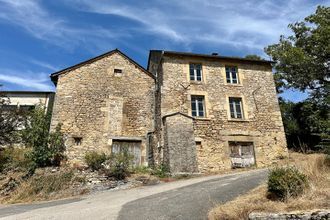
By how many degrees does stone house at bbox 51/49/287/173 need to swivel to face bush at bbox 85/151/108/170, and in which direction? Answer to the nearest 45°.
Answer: approximately 45° to its right

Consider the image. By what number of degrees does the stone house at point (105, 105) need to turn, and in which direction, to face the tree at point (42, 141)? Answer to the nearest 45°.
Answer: approximately 90° to its right

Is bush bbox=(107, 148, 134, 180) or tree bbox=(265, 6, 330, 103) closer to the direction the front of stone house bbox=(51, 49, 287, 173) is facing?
the bush

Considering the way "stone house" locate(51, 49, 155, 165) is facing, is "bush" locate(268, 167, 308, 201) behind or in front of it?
in front

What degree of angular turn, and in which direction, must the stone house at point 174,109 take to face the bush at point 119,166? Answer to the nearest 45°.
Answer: approximately 45° to its right

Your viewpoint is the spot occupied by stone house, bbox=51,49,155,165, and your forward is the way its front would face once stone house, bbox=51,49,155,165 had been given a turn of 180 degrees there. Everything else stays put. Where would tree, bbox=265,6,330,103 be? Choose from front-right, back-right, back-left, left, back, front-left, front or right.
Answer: right

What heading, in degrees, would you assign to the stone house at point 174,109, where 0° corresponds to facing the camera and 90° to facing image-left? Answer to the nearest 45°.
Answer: approximately 0°

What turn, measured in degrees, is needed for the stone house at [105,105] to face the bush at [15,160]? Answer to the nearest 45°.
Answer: approximately 90° to its right
